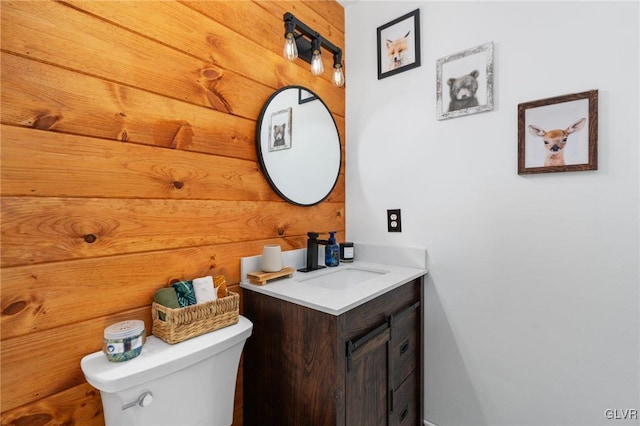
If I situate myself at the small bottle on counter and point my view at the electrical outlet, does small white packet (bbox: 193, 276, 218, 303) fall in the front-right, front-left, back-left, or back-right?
back-right

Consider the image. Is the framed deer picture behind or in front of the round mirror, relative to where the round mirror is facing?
in front

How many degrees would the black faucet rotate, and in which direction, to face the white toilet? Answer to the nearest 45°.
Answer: approximately 90° to its right

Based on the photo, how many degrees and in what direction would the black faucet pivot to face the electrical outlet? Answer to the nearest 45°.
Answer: approximately 45° to its left

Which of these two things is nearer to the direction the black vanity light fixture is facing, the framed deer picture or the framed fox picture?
the framed deer picture

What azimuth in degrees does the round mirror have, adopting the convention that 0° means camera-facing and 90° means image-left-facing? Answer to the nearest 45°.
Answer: approximately 315°

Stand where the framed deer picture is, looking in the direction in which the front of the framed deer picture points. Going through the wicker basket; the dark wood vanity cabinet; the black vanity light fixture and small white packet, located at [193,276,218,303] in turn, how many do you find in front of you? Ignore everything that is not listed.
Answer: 4
